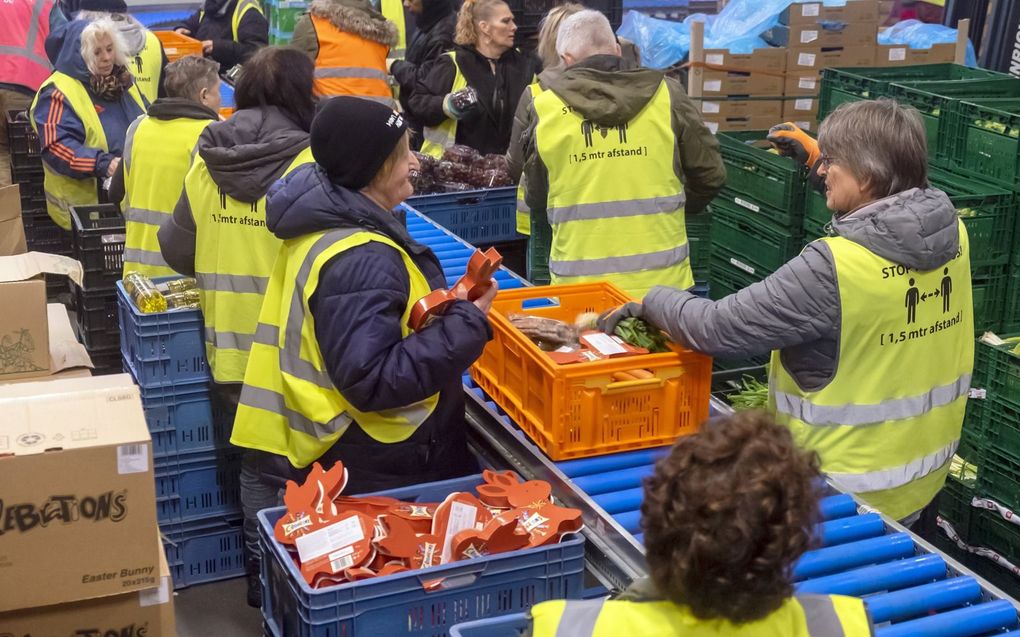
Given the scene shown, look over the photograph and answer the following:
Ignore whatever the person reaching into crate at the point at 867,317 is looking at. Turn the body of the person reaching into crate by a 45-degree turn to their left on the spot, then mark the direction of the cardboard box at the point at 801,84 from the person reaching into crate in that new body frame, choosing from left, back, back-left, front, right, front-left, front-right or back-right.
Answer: right

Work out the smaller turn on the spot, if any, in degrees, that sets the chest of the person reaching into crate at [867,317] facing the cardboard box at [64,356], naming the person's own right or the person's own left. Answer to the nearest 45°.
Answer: approximately 45° to the person's own left

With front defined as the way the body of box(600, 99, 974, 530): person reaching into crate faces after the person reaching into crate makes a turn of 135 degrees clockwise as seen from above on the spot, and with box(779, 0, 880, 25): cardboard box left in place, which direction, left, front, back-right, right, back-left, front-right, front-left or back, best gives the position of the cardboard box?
left

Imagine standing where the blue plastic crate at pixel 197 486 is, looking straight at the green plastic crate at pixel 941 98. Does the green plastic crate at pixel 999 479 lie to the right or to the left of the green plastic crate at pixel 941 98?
right

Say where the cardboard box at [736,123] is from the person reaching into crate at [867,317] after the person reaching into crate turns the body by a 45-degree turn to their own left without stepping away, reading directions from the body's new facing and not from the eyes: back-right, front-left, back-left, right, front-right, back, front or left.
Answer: right

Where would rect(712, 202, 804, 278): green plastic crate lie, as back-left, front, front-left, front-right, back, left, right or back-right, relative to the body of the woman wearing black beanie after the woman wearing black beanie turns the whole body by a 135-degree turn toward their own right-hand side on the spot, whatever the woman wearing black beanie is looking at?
back

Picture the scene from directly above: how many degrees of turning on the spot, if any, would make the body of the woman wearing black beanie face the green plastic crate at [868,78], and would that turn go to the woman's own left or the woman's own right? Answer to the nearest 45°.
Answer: approximately 45° to the woman's own left

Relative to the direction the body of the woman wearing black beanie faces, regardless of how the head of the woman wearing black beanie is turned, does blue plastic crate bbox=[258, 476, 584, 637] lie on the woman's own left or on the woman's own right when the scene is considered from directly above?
on the woman's own right

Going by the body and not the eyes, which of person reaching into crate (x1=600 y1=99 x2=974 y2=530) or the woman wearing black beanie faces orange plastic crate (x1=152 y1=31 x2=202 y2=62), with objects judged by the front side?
the person reaching into crate

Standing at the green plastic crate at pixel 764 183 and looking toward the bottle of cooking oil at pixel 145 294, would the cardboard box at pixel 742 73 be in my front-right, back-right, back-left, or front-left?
back-right

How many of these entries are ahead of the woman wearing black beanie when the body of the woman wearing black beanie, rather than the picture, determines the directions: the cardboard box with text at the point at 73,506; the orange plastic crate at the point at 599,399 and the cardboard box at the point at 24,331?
1

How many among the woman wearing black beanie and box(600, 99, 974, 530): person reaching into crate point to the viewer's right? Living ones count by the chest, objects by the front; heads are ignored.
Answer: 1

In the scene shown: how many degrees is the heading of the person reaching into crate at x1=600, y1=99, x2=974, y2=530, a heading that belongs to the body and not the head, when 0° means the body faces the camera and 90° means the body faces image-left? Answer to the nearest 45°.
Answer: approximately 135°

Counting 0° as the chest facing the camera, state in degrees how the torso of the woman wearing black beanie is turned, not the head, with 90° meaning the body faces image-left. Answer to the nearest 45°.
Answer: approximately 270°

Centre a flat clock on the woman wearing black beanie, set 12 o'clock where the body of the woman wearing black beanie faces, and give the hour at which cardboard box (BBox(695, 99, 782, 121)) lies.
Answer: The cardboard box is roughly at 10 o'clock from the woman wearing black beanie.

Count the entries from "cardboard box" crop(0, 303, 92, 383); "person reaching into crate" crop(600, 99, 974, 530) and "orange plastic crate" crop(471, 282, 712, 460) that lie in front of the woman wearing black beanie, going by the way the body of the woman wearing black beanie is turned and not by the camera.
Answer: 2

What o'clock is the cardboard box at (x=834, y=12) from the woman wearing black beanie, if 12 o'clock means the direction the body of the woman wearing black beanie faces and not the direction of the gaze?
The cardboard box is roughly at 10 o'clock from the woman wearing black beanie.
